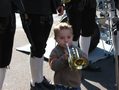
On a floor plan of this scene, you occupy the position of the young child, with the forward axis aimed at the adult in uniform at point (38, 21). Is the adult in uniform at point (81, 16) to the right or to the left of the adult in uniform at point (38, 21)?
right

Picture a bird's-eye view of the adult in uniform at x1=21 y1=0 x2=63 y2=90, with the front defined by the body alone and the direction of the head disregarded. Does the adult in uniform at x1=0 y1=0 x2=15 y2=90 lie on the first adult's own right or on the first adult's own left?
on the first adult's own right

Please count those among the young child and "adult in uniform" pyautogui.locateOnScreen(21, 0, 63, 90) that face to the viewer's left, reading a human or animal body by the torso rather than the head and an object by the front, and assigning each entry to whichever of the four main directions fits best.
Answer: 0

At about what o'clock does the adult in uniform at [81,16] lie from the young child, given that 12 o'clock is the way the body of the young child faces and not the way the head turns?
The adult in uniform is roughly at 8 o'clock from the young child.

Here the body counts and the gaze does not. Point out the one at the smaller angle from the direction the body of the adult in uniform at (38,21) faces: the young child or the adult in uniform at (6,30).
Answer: the young child

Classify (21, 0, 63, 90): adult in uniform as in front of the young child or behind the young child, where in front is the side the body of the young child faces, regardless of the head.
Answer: behind

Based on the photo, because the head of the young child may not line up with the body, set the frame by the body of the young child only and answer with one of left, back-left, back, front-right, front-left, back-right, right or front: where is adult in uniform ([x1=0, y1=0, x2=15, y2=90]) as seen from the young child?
back-right
